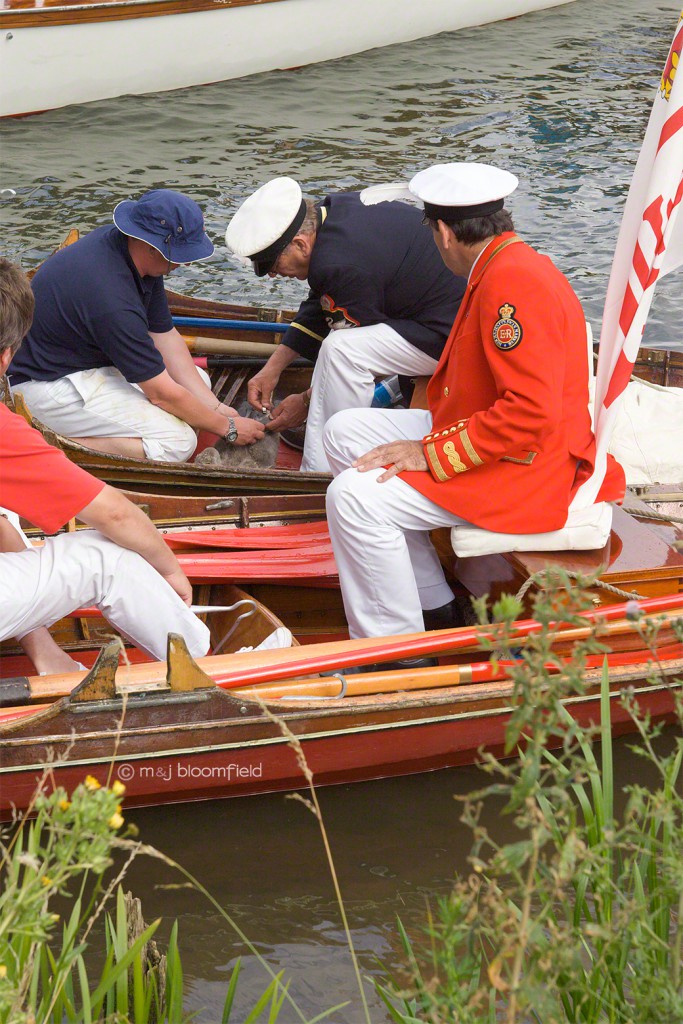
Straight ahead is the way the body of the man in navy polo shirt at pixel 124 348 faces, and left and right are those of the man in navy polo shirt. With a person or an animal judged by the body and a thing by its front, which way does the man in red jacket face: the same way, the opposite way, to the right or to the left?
the opposite way

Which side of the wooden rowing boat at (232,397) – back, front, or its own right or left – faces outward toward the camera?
left

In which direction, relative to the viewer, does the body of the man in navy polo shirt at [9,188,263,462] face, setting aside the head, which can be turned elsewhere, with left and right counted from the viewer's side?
facing to the right of the viewer

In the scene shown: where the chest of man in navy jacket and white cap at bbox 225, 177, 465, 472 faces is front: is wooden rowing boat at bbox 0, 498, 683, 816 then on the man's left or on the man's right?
on the man's left

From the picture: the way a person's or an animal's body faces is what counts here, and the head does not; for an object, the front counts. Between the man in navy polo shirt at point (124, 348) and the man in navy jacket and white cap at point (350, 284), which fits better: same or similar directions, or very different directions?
very different directions

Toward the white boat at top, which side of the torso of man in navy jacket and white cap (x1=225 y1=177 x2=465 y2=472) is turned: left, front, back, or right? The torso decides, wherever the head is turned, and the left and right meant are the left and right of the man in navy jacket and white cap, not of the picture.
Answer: right

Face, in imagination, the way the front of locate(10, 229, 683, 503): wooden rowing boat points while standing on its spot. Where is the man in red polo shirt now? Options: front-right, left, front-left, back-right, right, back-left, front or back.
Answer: left

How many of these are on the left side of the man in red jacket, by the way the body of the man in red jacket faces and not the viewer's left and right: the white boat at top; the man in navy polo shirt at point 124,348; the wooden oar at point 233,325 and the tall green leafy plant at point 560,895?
1

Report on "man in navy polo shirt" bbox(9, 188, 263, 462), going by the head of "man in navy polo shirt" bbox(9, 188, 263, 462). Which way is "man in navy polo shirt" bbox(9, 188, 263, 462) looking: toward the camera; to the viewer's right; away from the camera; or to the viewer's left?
to the viewer's right

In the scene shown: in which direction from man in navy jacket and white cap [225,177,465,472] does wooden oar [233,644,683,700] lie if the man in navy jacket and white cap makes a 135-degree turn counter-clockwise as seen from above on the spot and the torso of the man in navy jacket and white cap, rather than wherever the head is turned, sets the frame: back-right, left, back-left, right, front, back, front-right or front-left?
front-right

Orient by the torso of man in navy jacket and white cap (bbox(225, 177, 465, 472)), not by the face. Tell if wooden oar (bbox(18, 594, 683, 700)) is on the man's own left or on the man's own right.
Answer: on the man's own left

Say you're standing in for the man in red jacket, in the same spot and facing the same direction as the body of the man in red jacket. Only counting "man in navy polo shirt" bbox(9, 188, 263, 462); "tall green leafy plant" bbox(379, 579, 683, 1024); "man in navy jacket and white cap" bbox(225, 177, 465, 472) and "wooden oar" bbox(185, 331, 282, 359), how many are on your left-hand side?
1

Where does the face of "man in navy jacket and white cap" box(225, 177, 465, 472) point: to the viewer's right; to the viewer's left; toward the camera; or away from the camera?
to the viewer's left

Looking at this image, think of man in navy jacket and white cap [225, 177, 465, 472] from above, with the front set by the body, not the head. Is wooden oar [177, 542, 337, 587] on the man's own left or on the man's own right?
on the man's own left

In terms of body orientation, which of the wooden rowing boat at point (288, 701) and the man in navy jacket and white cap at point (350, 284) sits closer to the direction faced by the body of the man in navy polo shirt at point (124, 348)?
the man in navy jacket and white cap

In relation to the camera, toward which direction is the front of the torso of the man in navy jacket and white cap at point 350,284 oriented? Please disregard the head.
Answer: to the viewer's left

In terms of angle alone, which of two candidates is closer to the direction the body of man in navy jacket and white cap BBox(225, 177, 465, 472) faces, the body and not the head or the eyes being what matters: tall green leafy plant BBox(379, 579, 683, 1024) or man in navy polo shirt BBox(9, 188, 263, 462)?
the man in navy polo shirt

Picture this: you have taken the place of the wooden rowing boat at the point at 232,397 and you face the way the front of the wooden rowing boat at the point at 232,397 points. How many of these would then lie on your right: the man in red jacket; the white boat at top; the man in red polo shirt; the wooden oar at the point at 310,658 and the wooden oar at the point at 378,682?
1

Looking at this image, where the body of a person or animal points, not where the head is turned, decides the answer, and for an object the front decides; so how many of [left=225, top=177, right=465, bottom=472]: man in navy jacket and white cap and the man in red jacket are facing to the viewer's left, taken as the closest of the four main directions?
2

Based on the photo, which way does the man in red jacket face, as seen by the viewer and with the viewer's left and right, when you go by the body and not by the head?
facing to the left of the viewer
